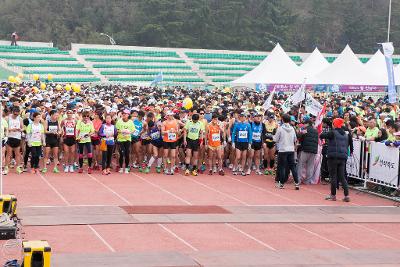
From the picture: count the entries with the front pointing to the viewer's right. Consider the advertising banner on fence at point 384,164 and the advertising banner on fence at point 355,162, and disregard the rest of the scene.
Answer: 0

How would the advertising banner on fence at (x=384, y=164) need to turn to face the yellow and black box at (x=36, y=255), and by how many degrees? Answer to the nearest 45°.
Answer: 0° — it already faces it

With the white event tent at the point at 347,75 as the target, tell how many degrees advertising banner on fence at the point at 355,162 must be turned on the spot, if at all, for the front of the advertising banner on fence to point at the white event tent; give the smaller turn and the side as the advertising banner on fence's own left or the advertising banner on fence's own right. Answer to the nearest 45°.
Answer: approximately 135° to the advertising banner on fence's own right

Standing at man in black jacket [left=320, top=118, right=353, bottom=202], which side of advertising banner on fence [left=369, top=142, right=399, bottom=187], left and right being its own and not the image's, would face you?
front

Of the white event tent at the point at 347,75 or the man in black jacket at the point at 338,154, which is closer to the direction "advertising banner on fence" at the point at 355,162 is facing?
the man in black jacket

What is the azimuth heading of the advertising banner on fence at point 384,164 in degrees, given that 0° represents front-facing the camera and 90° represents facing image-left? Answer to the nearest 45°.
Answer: approximately 45°

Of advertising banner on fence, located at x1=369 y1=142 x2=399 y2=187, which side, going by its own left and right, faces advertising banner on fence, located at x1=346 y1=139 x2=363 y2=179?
right

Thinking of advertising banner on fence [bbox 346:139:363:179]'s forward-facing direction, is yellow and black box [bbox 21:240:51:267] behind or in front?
in front

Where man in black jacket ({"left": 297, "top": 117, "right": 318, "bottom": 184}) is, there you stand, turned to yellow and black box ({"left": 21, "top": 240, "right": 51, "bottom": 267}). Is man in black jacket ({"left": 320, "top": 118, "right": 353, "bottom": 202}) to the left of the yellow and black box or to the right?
left

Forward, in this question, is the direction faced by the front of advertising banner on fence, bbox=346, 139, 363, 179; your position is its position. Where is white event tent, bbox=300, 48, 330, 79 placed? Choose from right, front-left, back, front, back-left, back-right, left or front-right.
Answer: back-right

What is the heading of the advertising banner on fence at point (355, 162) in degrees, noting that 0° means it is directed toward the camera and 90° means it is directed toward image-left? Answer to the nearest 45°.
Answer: approximately 45°

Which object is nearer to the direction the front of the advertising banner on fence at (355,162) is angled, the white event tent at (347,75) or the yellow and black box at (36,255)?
the yellow and black box
